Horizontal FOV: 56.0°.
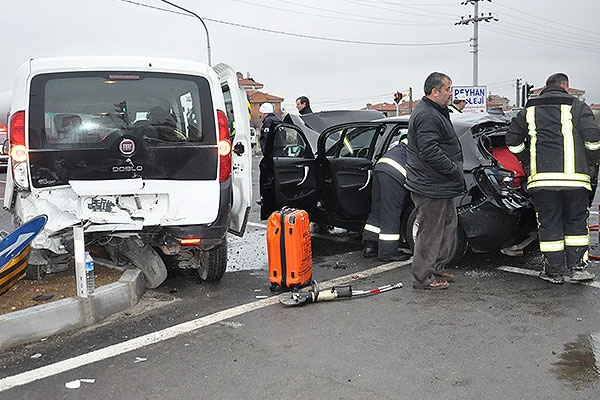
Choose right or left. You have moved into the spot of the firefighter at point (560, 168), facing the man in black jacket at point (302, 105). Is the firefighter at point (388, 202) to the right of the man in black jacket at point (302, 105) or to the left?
left

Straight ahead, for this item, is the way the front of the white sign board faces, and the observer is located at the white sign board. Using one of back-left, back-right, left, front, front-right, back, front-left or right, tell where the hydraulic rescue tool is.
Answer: front

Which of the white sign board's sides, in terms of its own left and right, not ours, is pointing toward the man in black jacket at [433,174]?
front

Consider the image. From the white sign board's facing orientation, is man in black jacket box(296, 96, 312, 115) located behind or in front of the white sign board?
in front

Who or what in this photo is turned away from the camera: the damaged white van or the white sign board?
the damaged white van

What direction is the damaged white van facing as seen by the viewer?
away from the camera

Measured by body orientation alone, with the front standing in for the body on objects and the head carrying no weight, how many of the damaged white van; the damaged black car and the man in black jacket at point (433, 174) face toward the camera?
0

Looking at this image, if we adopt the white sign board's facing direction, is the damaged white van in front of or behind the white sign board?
in front

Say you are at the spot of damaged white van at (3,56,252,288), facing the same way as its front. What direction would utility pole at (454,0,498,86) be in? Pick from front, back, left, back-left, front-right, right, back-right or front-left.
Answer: front-right

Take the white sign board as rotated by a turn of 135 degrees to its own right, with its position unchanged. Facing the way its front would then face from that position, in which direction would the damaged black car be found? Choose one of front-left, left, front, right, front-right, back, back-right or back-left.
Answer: back-left

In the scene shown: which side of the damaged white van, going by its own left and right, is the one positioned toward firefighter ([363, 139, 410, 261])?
right

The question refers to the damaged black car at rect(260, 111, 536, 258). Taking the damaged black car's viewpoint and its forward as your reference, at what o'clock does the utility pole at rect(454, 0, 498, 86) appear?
The utility pole is roughly at 2 o'clock from the damaged black car.

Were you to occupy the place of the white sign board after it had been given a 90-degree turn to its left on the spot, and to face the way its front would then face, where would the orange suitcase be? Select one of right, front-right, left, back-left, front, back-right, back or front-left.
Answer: right

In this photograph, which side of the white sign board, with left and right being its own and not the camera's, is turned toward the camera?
front
